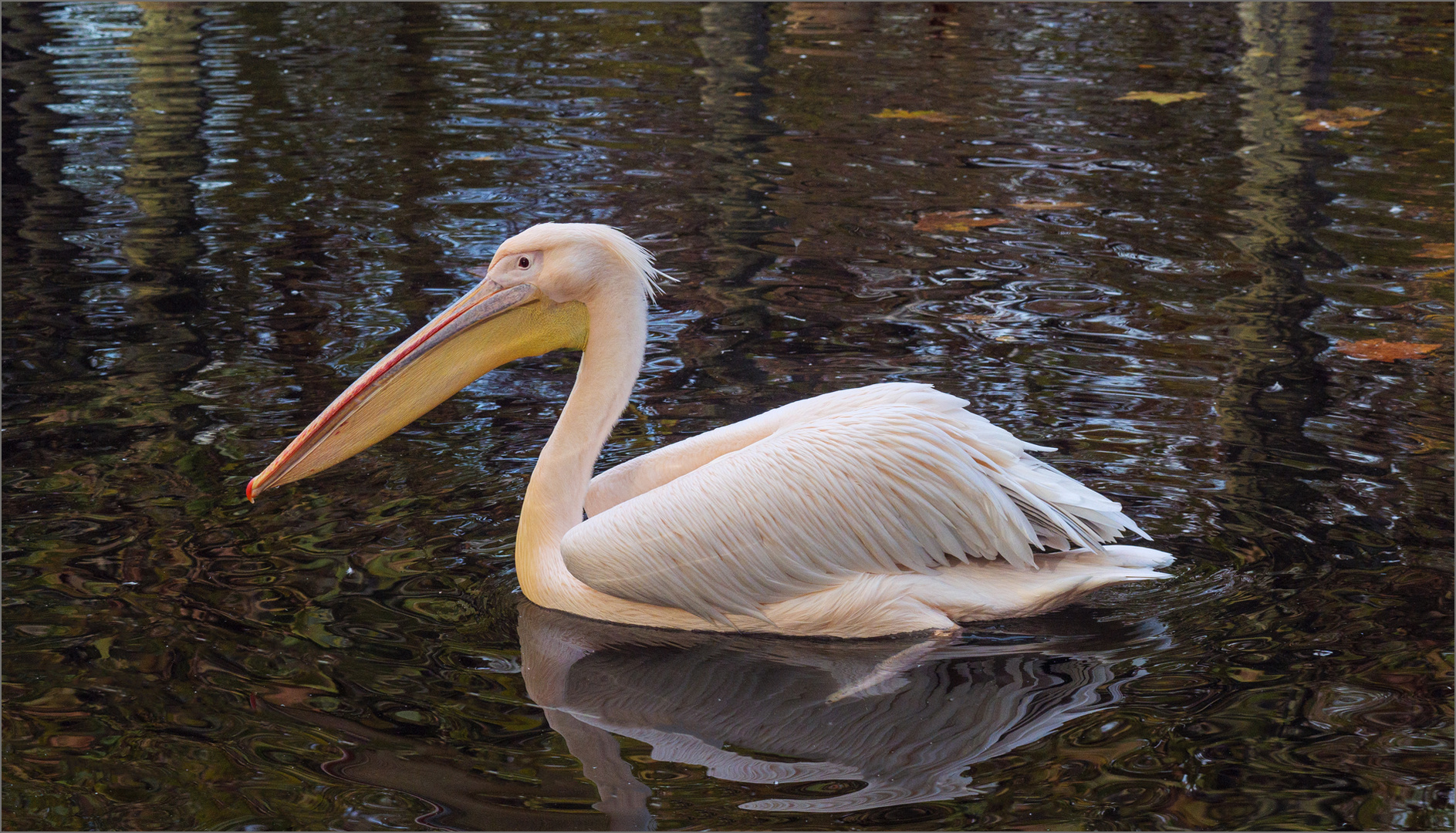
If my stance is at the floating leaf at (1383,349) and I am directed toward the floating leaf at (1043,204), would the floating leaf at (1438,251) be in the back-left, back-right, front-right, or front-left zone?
front-right

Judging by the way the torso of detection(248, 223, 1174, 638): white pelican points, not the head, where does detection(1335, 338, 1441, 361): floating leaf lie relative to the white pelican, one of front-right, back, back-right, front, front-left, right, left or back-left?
back-right

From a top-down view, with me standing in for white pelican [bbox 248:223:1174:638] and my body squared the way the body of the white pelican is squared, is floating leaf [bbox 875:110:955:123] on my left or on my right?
on my right

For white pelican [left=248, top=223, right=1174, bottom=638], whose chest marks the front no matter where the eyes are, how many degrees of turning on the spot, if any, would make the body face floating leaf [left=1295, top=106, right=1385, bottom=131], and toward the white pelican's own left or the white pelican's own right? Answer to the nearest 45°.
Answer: approximately 135° to the white pelican's own right

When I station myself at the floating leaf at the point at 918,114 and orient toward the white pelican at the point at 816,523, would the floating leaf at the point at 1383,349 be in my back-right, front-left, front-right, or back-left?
front-left

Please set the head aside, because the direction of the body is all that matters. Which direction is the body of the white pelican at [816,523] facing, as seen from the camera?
to the viewer's left

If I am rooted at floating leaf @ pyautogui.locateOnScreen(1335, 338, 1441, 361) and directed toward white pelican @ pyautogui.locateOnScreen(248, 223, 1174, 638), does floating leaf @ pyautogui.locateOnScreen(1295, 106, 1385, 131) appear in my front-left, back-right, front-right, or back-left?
back-right

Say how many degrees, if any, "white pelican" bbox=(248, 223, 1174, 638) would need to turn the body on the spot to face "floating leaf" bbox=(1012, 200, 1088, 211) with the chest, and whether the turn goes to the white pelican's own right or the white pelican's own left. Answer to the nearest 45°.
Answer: approximately 90° to the white pelican's own right

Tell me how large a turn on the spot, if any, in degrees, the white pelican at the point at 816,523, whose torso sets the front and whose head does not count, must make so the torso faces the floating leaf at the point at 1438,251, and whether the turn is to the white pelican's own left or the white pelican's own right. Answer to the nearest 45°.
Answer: approximately 135° to the white pelican's own right
